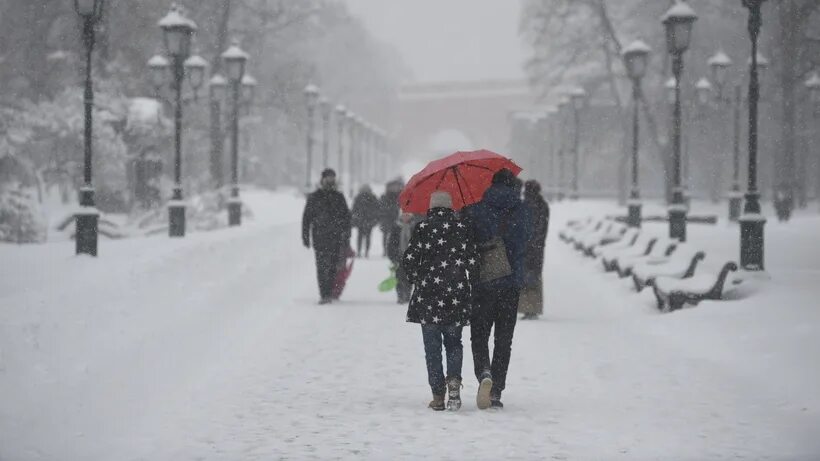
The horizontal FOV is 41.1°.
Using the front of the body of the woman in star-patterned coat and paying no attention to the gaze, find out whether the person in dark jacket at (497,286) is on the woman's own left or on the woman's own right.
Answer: on the woman's own right

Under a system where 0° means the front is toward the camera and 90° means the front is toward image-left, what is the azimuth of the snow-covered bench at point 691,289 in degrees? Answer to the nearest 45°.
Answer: approximately 90°

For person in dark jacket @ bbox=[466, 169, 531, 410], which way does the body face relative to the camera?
away from the camera

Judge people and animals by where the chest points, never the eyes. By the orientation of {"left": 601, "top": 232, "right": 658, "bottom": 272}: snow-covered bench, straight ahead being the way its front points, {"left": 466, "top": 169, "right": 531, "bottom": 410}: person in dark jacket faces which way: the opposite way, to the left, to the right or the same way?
to the right

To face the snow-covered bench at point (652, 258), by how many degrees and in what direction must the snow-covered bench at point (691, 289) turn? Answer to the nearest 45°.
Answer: approximately 90° to its right

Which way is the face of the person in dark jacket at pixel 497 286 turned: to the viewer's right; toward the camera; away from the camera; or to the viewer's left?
away from the camera

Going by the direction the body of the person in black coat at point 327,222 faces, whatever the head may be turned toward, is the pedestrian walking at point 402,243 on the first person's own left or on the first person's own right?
on the first person's own left

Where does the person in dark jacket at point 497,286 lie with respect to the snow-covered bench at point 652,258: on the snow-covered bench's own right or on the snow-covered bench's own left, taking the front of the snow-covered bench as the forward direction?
on the snow-covered bench's own left

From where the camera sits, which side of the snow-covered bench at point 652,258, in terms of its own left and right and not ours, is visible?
left

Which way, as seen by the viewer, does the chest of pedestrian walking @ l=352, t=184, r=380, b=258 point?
away from the camera

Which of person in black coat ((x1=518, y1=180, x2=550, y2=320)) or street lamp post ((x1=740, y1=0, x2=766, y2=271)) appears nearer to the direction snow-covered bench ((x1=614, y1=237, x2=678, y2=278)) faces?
the person in black coat

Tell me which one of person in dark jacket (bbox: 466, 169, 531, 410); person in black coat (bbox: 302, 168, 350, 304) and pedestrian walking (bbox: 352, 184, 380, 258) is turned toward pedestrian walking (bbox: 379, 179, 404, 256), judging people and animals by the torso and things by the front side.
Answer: the person in dark jacket

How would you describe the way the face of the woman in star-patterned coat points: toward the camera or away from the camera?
away from the camera
